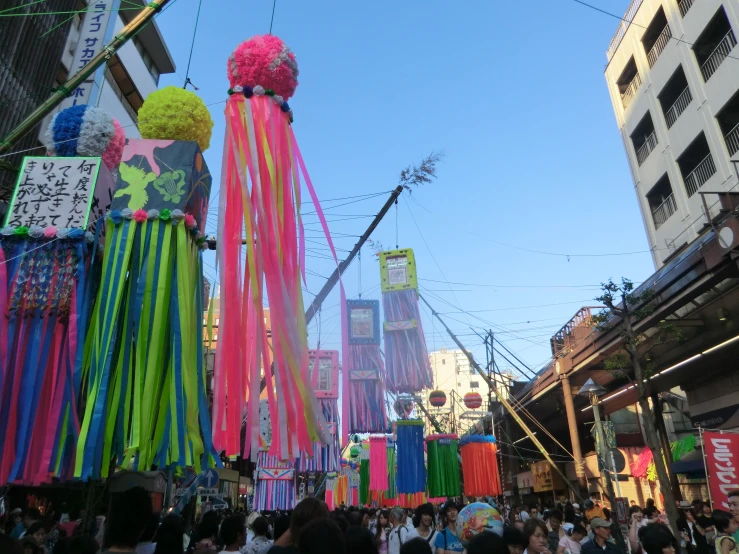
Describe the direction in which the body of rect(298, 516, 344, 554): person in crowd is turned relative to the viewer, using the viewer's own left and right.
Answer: facing away from the viewer

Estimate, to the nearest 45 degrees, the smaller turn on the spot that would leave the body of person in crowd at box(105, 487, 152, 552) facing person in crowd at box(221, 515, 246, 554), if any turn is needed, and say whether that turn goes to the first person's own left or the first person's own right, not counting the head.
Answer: approximately 45° to the first person's own right

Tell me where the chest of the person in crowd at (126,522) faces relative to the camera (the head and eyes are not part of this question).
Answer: away from the camera

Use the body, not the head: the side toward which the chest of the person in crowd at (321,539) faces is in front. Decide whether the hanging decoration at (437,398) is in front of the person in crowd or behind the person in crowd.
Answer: in front

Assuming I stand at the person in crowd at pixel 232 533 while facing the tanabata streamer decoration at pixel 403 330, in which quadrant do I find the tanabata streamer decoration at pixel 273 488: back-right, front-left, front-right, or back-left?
front-left

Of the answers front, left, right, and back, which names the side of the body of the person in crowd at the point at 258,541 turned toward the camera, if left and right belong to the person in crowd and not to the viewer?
back

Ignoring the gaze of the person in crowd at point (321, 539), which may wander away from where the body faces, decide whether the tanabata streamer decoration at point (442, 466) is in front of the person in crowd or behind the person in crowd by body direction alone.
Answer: in front

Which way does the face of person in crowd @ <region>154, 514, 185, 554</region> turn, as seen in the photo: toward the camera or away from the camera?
away from the camera

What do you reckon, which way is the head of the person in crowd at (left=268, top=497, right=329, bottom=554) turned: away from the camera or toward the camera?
away from the camera
